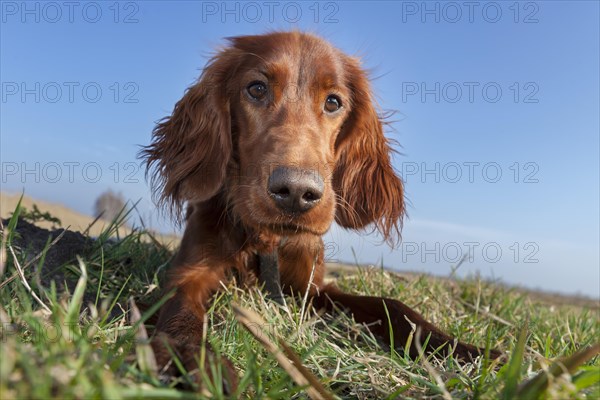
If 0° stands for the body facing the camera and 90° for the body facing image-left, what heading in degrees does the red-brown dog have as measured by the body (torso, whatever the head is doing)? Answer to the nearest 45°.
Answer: approximately 0°
